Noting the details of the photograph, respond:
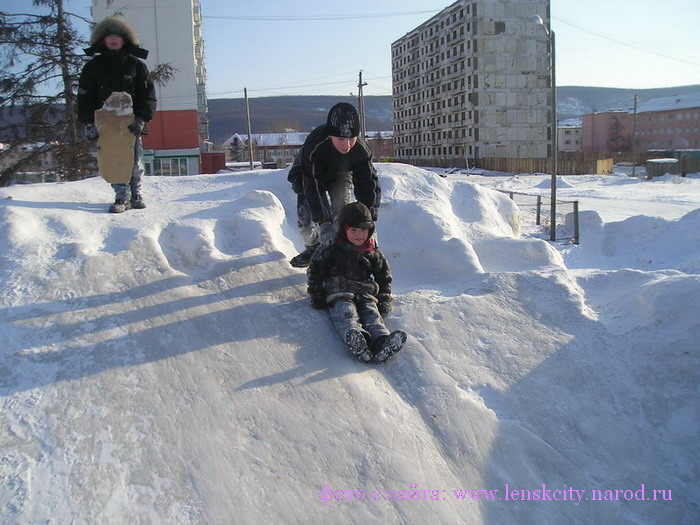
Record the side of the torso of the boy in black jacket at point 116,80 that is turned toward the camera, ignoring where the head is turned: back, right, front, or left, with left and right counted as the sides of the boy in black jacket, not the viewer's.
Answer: front

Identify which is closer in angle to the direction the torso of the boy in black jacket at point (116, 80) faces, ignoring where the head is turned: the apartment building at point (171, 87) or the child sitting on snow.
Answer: the child sitting on snow

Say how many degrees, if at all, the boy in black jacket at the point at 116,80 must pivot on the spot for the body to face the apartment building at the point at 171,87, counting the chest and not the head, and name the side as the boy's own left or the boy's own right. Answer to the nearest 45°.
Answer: approximately 180°

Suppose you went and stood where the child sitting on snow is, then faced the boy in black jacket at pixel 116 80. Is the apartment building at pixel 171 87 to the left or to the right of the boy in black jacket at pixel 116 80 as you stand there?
right

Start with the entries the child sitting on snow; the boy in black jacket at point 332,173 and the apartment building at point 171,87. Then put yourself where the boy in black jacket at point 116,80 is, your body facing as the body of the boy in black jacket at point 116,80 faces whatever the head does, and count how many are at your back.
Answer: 1

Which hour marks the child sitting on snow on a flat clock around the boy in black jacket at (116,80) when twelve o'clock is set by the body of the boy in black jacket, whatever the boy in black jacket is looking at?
The child sitting on snow is roughly at 11 o'clock from the boy in black jacket.

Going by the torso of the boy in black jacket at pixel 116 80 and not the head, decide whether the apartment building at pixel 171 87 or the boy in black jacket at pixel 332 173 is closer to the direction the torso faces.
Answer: the boy in black jacket

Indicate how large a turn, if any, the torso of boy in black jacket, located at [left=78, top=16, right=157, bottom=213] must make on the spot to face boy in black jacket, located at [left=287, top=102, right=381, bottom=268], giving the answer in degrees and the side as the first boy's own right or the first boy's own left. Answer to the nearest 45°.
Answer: approximately 45° to the first boy's own left
